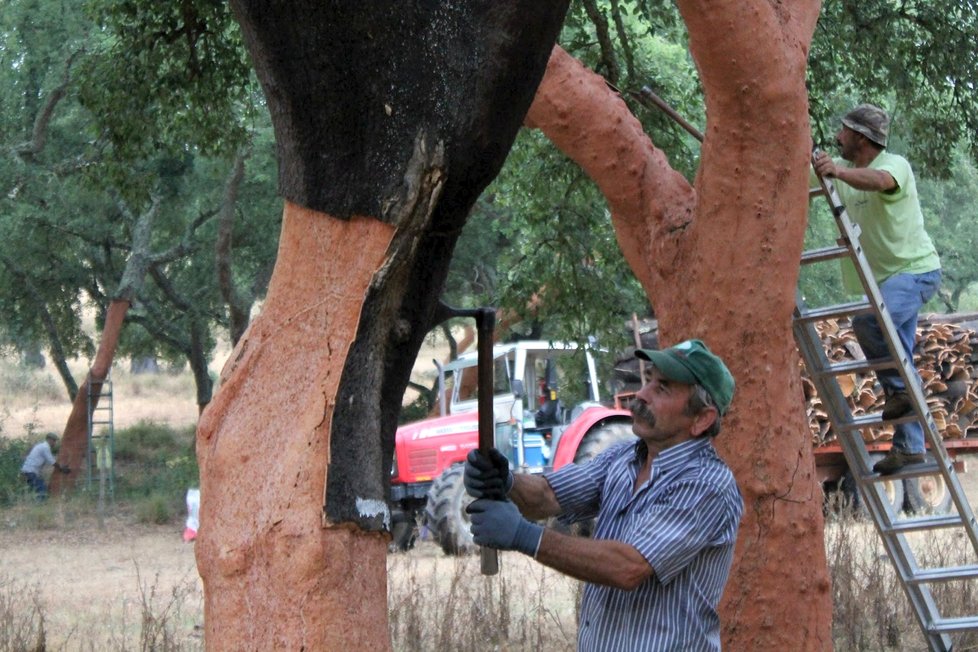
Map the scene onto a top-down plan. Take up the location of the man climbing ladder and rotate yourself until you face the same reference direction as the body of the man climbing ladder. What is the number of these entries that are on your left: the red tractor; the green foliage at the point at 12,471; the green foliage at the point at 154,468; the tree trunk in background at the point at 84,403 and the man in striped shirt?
1

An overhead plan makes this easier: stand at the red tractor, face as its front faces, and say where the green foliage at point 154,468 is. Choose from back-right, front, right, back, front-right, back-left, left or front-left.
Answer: right

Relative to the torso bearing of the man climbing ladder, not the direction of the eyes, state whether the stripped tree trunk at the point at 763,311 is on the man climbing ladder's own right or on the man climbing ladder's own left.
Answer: on the man climbing ladder's own left

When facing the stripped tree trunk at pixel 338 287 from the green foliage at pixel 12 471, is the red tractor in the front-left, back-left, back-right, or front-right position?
front-left

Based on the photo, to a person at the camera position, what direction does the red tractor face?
facing the viewer and to the left of the viewer

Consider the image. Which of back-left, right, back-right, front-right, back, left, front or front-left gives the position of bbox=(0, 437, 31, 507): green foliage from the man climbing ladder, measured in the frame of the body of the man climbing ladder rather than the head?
front-right

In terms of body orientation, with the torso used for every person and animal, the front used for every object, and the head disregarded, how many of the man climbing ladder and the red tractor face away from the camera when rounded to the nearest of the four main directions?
0

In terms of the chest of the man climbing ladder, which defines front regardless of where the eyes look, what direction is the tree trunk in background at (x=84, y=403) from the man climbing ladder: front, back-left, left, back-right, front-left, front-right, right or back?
front-right

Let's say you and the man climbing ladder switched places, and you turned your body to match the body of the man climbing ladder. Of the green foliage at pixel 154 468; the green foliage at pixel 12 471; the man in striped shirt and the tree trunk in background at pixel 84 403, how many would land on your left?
1

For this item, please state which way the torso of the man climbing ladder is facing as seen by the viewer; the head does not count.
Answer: to the viewer's left

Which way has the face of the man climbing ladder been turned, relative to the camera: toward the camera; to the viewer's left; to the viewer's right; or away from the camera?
to the viewer's left

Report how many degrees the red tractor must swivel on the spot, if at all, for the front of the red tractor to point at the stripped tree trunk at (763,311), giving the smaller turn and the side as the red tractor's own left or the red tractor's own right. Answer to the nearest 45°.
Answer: approximately 45° to the red tractor's own left

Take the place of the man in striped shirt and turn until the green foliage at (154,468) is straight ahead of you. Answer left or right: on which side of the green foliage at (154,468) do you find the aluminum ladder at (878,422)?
right

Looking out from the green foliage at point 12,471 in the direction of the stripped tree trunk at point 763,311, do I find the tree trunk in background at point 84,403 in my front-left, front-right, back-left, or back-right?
front-left

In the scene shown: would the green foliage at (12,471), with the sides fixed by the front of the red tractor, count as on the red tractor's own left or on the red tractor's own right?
on the red tractor's own right

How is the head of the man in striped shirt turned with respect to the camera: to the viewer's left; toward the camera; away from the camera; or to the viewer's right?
to the viewer's left
